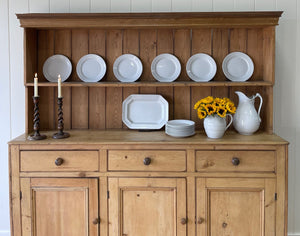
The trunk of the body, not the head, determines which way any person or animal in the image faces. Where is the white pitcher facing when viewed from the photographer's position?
facing to the left of the viewer

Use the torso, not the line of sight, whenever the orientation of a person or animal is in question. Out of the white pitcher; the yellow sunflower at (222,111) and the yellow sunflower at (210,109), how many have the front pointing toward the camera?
2

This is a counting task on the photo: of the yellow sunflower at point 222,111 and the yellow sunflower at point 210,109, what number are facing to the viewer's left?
0

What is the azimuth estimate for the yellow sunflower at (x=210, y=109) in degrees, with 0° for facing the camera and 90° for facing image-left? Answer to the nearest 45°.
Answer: approximately 0°

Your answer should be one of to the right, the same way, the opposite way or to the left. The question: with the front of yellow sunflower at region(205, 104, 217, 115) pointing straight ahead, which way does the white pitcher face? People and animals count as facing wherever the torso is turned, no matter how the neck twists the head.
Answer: to the right

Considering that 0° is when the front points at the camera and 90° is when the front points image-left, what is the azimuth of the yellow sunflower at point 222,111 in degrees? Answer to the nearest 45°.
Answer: approximately 0°
